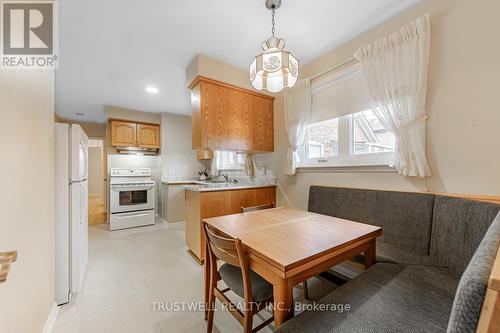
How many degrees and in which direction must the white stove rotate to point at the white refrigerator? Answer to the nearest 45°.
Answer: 0° — it already faces it

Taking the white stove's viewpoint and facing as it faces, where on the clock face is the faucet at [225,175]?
The faucet is roughly at 10 o'clock from the white stove.

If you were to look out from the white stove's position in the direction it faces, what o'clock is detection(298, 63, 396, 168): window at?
The window is roughly at 11 o'clock from the white stove.

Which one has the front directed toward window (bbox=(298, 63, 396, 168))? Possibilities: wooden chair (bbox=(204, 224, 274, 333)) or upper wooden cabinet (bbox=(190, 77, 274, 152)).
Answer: the wooden chair

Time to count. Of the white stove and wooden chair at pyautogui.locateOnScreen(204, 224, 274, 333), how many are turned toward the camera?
1

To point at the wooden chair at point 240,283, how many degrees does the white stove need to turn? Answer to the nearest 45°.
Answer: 0° — it already faces it

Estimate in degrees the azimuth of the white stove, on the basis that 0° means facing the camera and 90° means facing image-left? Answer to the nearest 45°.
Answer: approximately 0°

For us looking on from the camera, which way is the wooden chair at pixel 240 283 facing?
facing away from the viewer and to the right of the viewer

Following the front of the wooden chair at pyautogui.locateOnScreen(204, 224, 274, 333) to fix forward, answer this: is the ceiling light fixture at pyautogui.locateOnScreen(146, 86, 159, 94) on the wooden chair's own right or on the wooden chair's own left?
on the wooden chair's own left
